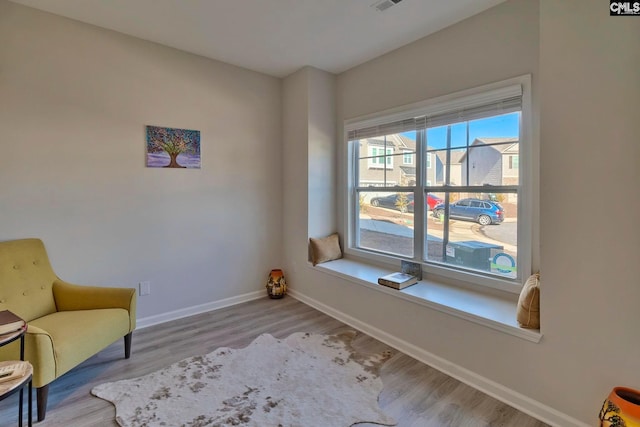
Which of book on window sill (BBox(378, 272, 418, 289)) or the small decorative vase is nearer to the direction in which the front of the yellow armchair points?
the book on window sill

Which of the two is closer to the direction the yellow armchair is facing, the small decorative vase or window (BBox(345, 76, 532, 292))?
the window

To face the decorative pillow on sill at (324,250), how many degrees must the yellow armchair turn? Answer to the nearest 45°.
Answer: approximately 45° to its left

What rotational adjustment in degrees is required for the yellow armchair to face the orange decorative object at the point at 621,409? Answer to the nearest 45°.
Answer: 0° — it already faces it

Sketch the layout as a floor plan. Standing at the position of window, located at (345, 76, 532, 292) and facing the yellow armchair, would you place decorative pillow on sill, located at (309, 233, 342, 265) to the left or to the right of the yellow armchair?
right

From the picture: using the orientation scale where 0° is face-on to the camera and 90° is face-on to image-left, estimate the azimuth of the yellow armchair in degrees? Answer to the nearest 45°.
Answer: approximately 315°

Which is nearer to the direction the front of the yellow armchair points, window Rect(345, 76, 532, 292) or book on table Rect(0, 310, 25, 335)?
the window

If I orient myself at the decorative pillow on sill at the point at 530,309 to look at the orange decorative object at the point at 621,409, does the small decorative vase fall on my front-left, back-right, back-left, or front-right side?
back-right

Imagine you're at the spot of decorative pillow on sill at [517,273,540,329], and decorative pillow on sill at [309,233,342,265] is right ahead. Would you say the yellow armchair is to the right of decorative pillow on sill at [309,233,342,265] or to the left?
left

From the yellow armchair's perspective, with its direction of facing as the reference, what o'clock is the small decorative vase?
The small decorative vase is roughly at 10 o'clock from the yellow armchair.

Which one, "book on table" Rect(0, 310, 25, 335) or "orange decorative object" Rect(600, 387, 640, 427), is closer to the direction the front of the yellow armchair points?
the orange decorative object

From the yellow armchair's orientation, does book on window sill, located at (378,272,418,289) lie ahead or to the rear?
ahead
